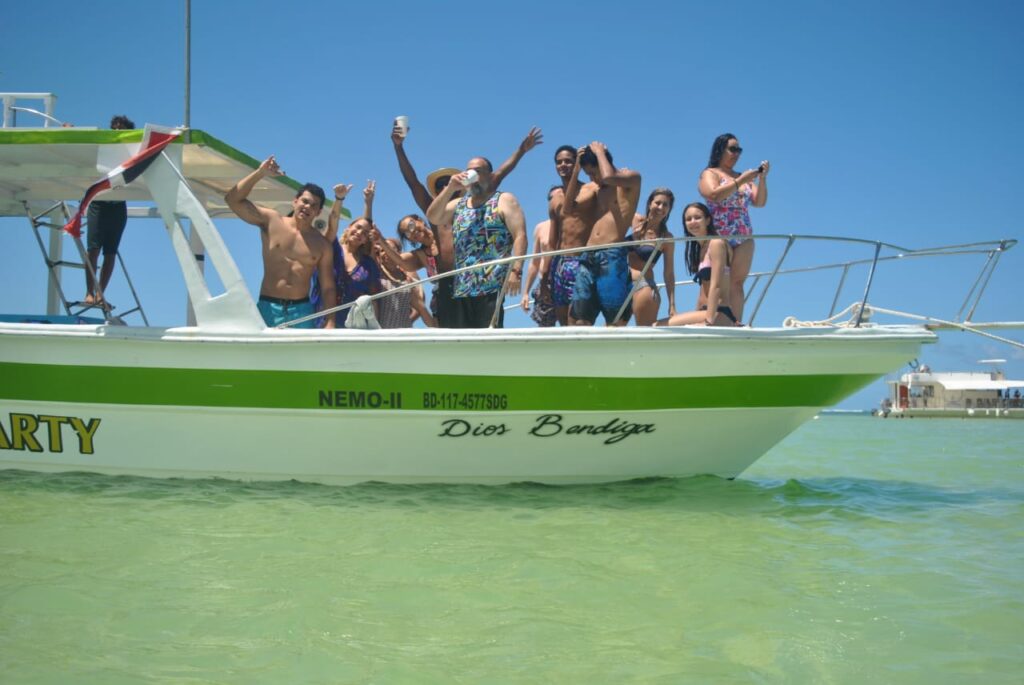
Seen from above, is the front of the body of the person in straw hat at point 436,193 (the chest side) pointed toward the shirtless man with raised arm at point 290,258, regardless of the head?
no

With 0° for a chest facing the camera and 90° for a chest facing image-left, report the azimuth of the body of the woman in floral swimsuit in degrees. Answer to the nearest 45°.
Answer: approximately 315°

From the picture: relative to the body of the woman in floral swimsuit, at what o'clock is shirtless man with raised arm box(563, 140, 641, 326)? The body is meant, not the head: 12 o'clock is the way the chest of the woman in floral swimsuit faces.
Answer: The shirtless man with raised arm is roughly at 4 o'clock from the woman in floral swimsuit.

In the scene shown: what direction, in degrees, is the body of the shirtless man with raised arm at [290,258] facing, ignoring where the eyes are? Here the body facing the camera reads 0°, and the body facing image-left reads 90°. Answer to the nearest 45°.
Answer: approximately 0°

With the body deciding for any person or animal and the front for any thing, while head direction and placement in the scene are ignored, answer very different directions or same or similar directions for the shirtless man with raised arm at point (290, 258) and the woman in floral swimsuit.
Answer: same or similar directions

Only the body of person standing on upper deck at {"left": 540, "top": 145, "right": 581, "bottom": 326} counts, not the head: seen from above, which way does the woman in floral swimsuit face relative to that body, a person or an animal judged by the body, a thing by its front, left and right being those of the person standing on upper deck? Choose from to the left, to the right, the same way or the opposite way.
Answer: the same way

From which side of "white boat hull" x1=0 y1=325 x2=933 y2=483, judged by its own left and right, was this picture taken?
right

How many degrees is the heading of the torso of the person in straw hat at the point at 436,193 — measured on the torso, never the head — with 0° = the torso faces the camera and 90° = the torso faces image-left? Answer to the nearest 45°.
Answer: approximately 0°

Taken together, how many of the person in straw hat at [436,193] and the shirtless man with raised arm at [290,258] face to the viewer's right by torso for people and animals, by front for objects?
0

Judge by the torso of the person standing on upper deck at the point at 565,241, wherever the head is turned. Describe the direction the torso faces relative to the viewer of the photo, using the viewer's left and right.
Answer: facing the viewer and to the right of the viewer

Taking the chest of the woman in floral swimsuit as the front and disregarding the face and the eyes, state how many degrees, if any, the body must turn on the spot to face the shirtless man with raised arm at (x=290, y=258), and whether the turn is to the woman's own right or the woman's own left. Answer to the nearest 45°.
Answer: approximately 135° to the woman's own right

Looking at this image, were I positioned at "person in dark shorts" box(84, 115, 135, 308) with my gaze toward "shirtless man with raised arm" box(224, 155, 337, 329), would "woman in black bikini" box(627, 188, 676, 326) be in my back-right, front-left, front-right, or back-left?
front-left

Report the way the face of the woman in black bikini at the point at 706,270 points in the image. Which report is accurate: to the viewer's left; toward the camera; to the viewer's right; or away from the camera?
toward the camera

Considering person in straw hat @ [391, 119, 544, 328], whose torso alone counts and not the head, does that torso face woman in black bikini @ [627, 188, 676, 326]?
no
